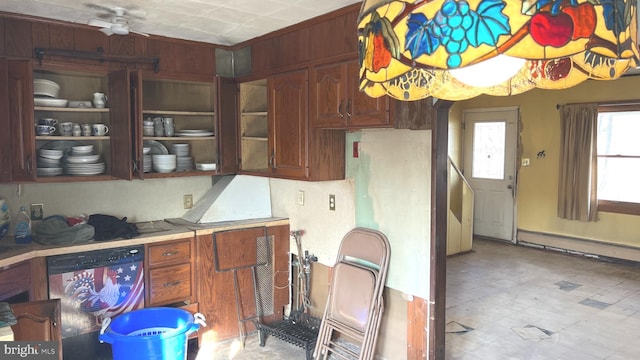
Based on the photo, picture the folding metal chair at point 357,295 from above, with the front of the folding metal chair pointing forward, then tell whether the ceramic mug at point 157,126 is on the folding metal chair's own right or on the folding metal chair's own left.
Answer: on the folding metal chair's own right

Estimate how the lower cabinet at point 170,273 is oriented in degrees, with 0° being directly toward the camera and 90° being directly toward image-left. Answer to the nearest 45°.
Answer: approximately 0°
